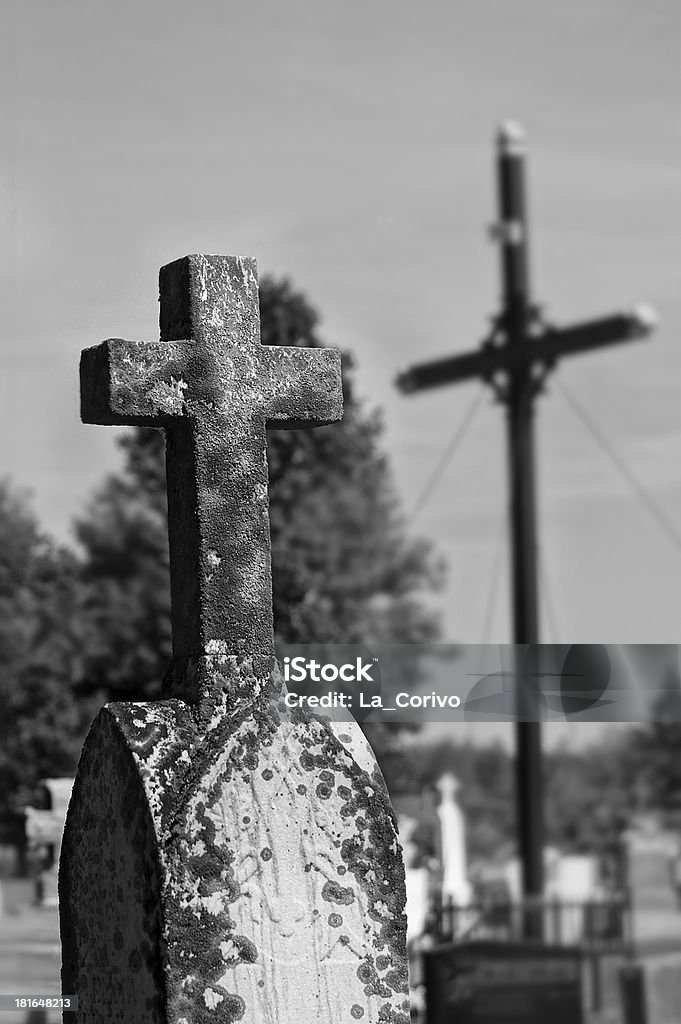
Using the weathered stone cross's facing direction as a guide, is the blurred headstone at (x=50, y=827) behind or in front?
behind

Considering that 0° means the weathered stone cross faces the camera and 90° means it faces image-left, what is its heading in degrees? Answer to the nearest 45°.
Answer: approximately 315°

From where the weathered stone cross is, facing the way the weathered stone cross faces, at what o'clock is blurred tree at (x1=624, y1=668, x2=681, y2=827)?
The blurred tree is roughly at 8 o'clock from the weathered stone cross.

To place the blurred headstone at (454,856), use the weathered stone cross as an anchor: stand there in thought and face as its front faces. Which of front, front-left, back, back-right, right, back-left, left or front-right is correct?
back-left

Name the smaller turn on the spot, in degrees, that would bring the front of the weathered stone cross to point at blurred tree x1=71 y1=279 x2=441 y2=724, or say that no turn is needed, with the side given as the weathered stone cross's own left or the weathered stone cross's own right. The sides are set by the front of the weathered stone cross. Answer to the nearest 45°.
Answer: approximately 135° to the weathered stone cross's own left

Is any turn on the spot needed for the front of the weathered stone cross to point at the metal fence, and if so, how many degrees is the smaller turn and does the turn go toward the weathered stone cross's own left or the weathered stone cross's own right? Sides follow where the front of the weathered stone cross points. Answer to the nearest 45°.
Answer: approximately 135° to the weathered stone cross's own left
